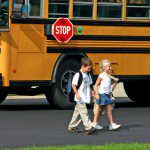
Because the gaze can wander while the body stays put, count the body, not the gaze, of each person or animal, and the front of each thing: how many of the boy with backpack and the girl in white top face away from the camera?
0

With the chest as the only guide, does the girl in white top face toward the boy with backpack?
no

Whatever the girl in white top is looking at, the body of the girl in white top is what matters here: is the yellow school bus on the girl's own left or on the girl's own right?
on the girl's own left

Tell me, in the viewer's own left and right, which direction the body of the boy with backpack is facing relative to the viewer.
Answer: facing the viewer and to the right of the viewer

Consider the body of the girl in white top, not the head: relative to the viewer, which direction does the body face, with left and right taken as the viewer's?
facing to the right of the viewer

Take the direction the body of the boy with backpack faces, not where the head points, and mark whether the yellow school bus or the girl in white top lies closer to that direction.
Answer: the girl in white top

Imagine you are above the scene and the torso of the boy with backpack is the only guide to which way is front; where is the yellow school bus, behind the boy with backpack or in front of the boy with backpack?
behind
